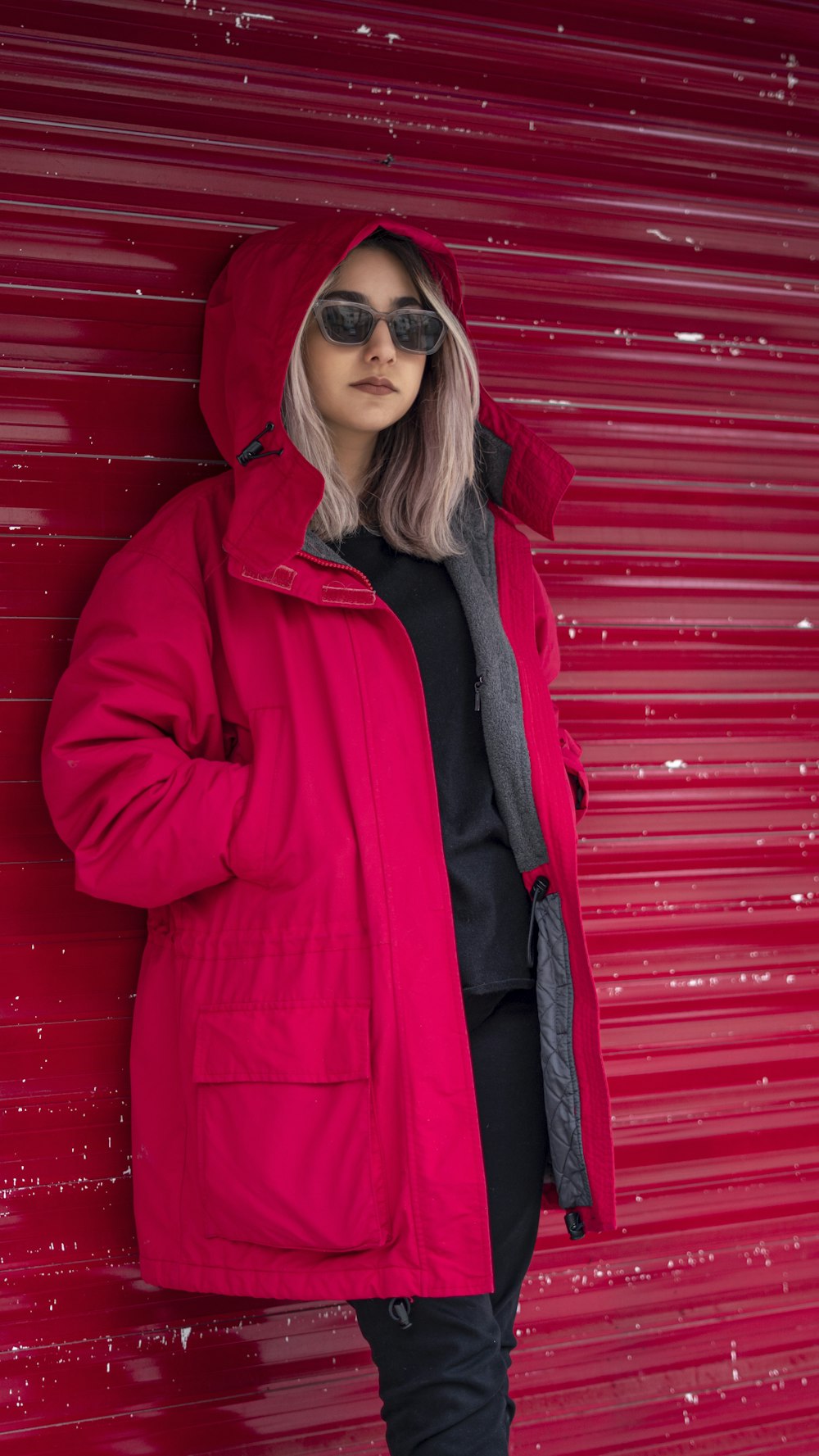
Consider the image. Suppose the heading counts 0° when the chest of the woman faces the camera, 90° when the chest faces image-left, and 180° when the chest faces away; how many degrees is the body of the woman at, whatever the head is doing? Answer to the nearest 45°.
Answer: approximately 315°
